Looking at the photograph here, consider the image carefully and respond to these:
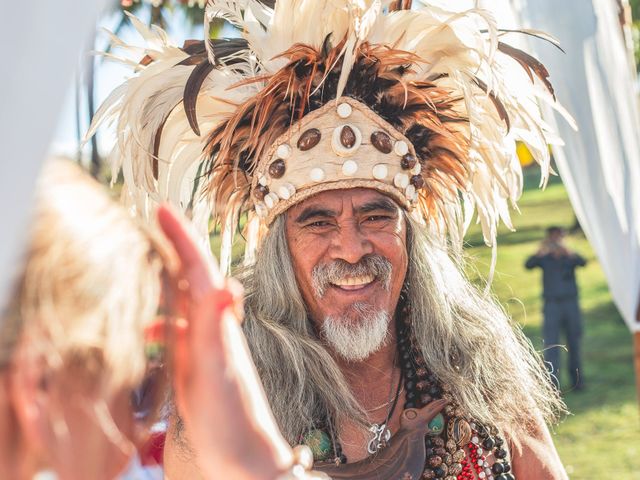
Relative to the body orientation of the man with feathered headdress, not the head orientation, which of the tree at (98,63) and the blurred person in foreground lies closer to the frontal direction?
the blurred person in foreground

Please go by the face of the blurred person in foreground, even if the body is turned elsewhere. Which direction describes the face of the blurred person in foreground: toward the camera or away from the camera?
away from the camera

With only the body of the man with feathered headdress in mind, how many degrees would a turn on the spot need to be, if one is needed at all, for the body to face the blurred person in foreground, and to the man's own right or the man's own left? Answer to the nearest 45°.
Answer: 0° — they already face them

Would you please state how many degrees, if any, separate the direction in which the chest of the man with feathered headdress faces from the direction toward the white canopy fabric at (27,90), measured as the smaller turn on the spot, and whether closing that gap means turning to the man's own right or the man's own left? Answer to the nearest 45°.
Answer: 0° — they already face it

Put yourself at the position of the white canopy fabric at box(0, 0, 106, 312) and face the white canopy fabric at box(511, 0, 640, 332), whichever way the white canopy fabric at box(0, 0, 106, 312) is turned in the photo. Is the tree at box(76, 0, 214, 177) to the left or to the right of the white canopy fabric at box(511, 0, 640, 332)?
left

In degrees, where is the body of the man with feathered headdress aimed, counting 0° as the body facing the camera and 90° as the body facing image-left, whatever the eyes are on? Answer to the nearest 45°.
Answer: approximately 0°

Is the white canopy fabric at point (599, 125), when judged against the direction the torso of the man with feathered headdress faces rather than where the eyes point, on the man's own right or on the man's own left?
on the man's own left

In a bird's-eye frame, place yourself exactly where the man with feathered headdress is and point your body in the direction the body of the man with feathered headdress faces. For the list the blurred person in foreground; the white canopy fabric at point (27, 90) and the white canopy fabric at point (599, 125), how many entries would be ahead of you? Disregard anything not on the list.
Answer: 2

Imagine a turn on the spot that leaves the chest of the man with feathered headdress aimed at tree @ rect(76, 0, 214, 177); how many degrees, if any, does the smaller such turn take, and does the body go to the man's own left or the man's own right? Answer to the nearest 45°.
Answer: approximately 135° to the man's own right
